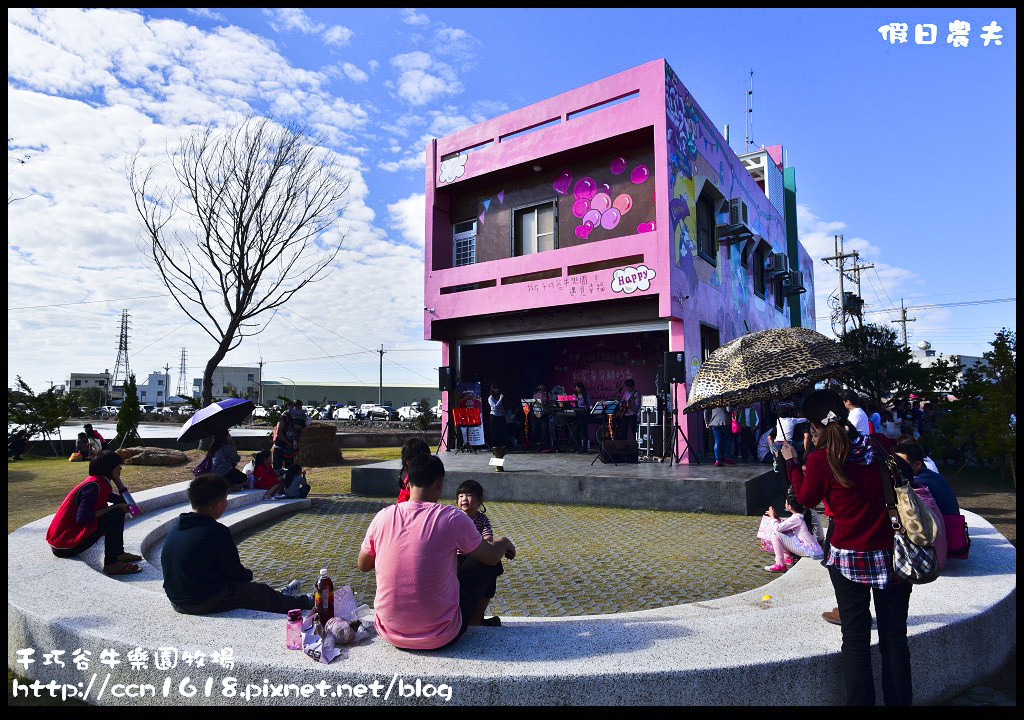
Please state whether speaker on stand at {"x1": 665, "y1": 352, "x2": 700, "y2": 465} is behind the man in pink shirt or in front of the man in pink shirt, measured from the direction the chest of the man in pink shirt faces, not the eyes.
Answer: in front

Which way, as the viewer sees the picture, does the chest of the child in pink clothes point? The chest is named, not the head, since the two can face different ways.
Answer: to the viewer's left

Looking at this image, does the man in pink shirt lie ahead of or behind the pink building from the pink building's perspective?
ahead

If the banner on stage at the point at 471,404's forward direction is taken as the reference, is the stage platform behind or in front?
in front

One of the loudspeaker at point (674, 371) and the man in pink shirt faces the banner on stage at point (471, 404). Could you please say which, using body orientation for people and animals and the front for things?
the man in pink shirt

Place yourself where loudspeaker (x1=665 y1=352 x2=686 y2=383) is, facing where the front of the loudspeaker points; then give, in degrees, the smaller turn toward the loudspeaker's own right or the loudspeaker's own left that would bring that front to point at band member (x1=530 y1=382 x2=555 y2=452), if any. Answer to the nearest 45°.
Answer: approximately 135° to the loudspeaker's own right

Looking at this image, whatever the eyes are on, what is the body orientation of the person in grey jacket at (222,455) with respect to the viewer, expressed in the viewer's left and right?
facing to the right of the viewer

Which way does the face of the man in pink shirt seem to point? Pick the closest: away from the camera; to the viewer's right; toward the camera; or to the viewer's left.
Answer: away from the camera

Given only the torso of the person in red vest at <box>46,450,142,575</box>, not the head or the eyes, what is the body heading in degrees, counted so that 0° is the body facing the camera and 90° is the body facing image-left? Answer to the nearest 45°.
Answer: approximately 270°

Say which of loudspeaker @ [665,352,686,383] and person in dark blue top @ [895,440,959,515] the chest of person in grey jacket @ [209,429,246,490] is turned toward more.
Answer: the loudspeaker

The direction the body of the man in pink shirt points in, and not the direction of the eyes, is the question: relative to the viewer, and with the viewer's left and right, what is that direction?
facing away from the viewer
